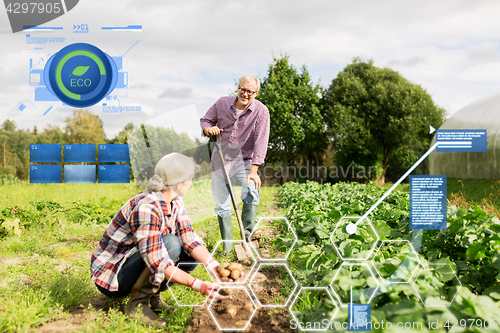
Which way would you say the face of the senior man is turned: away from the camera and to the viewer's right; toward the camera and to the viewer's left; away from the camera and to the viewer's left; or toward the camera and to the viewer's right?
toward the camera and to the viewer's left

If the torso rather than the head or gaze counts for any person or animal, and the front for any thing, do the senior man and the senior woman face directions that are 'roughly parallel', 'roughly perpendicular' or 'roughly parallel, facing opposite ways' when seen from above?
roughly perpendicular

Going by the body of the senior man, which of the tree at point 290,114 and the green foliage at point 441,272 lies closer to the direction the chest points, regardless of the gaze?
the green foliage

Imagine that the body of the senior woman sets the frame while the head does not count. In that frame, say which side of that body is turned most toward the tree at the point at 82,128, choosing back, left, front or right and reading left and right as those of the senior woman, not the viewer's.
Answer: left

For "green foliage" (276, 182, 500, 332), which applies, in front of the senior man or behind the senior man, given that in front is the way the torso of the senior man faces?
in front

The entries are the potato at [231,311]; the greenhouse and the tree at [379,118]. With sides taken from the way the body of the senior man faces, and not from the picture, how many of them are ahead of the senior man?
1

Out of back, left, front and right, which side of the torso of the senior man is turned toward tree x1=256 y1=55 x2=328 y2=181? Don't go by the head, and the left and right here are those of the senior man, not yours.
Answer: back

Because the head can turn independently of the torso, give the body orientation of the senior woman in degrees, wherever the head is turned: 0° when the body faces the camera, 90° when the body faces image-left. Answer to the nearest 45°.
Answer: approximately 270°

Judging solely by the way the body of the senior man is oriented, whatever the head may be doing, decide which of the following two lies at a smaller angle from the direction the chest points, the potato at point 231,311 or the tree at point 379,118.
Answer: the potato

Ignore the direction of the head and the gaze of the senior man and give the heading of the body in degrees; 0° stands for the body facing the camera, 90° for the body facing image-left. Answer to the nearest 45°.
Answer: approximately 0°

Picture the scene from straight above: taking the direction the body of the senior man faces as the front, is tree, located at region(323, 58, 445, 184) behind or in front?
behind

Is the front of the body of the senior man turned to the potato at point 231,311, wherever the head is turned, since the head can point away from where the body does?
yes
